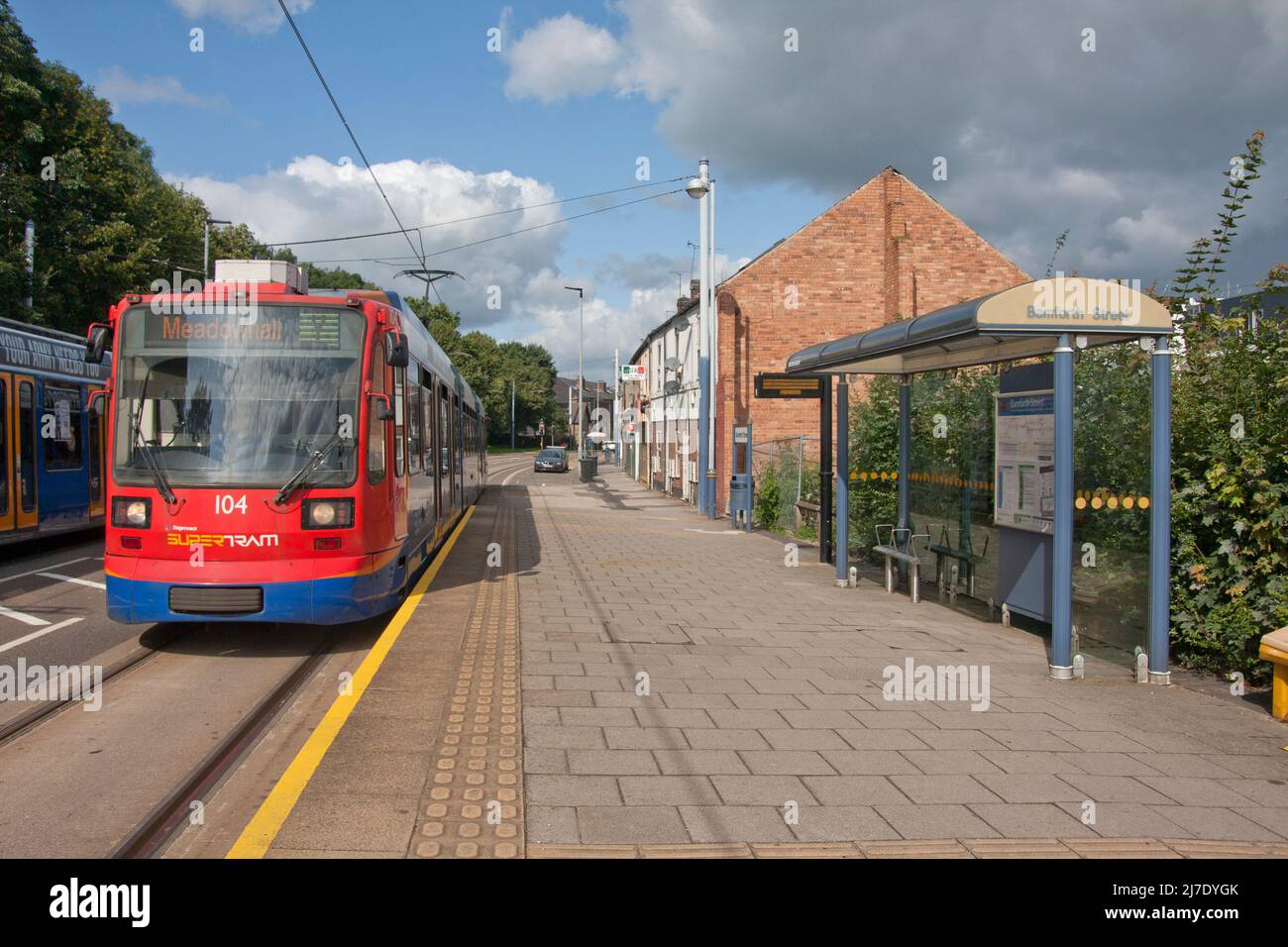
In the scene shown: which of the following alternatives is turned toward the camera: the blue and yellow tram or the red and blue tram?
the red and blue tram

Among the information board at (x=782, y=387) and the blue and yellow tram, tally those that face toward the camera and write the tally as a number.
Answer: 1

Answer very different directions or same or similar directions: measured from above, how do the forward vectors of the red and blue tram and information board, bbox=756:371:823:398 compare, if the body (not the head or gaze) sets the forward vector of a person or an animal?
same or similar directions

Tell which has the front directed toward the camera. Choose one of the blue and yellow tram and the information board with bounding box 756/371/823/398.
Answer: the information board

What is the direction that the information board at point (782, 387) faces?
toward the camera

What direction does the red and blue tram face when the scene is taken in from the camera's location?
facing the viewer

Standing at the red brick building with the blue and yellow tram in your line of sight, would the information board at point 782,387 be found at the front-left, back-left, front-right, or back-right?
front-left

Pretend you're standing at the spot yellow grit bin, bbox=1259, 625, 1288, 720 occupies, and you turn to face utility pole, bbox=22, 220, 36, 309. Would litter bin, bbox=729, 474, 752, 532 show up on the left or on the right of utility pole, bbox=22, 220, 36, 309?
right

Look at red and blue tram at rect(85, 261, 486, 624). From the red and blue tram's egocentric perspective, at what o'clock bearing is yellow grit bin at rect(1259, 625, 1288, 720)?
The yellow grit bin is roughly at 10 o'clock from the red and blue tram.

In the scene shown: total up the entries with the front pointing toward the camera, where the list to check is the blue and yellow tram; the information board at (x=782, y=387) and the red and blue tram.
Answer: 2

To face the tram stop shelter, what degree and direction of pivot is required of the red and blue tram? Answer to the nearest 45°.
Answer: approximately 90° to its left

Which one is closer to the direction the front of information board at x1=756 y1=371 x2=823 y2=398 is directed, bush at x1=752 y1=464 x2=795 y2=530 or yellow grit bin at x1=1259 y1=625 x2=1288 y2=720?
the yellow grit bin

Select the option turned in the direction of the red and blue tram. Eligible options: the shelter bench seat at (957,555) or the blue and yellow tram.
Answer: the shelter bench seat

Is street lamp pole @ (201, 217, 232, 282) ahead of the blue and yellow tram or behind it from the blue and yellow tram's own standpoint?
ahead

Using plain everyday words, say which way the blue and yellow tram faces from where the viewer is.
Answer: facing away from the viewer and to the right of the viewer

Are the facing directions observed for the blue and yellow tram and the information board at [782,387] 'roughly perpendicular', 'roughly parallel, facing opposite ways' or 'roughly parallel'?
roughly parallel, facing opposite ways
